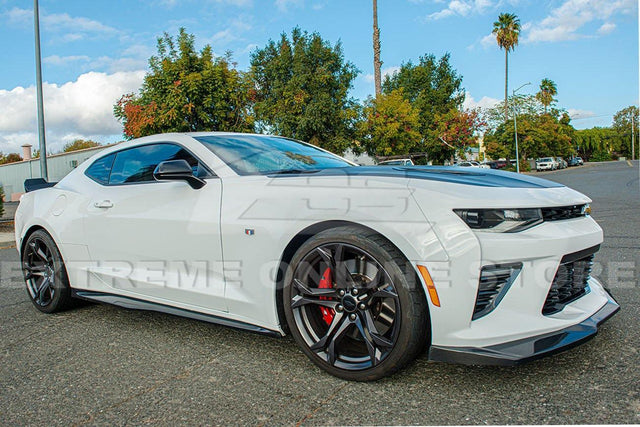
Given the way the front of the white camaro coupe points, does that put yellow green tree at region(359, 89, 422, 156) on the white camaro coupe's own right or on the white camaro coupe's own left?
on the white camaro coupe's own left

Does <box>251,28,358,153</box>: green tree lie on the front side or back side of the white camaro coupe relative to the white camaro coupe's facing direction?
on the back side

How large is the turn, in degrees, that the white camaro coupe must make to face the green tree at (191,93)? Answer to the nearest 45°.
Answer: approximately 135° to its left

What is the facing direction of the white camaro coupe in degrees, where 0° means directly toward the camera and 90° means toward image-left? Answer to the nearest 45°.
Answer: approximately 315°

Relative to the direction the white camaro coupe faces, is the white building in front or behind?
behind
